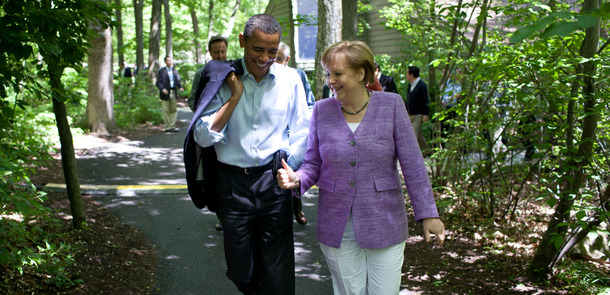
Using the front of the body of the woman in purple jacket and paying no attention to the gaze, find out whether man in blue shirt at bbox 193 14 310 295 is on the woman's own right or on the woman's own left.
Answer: on the woman's own right

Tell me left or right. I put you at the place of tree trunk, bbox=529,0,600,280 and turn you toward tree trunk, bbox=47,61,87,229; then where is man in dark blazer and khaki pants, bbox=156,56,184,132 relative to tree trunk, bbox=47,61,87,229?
right

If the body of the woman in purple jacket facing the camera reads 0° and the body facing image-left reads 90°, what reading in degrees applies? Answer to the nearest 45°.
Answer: approximately 0°

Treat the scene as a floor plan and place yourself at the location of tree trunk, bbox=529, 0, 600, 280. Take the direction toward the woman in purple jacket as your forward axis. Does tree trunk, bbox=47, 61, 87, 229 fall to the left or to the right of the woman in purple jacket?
right

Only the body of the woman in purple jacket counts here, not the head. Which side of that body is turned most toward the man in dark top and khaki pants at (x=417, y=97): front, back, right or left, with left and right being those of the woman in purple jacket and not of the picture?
back

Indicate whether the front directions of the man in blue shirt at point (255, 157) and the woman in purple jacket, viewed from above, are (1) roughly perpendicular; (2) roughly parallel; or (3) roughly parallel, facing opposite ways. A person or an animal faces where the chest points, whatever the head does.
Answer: roughly parallel

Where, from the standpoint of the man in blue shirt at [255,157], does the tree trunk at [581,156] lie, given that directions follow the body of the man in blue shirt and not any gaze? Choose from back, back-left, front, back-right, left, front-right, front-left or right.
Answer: left

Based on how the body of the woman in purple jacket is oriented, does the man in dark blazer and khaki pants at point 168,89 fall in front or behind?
behind

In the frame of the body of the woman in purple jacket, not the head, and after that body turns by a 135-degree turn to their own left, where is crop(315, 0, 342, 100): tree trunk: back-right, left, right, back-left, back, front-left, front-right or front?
front-left

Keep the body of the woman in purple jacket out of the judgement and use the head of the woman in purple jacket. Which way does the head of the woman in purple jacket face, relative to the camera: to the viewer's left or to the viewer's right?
to the viewer's left

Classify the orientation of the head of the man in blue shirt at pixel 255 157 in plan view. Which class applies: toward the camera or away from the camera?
toward the camera

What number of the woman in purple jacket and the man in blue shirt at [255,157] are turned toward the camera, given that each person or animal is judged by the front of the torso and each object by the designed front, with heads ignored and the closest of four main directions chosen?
2

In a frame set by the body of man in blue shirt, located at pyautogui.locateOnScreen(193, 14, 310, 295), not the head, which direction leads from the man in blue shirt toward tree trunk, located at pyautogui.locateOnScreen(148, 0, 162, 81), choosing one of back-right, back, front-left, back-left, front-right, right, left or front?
back
